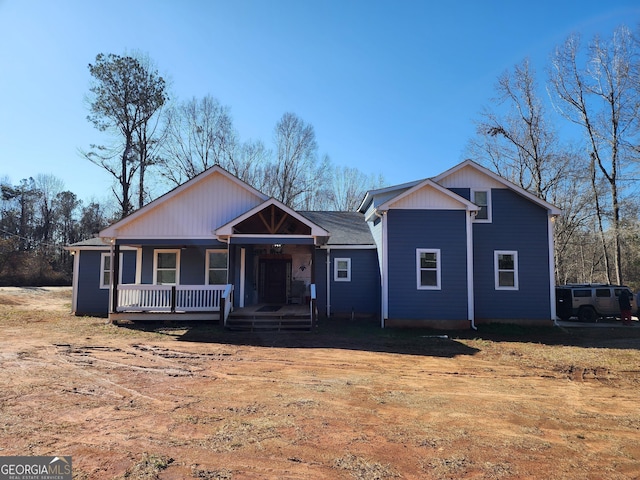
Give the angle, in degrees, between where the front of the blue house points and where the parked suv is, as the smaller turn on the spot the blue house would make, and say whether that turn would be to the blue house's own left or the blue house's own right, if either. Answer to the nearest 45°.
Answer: approximately 90° to the blue house's own left

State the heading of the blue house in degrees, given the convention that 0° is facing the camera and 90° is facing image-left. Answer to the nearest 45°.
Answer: approximately 0°
